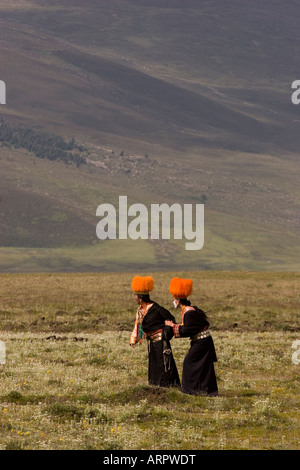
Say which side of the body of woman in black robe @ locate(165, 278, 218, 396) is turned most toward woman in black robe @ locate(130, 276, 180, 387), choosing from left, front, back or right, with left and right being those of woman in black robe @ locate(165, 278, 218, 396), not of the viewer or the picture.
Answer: front

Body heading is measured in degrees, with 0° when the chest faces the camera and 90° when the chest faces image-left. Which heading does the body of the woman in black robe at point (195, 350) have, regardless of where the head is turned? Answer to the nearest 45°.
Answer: approximately 90°
